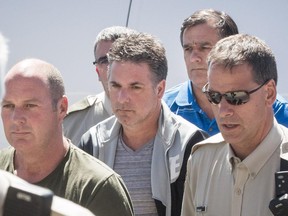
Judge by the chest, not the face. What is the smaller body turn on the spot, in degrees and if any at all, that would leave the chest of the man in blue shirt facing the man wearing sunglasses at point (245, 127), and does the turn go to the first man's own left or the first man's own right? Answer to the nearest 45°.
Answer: approximately 45° to the first man's own left

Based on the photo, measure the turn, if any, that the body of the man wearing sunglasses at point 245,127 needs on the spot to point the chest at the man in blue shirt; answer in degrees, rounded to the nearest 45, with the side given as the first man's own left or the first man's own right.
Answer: approximately 135° to the first man's own right

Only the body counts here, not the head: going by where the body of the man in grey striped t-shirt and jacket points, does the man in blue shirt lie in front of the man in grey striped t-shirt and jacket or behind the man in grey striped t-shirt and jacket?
behind

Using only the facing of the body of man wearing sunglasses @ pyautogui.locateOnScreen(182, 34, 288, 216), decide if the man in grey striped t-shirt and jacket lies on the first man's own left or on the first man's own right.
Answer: on the first man's own right

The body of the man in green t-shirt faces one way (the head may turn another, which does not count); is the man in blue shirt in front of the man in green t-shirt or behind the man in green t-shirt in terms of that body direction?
behind

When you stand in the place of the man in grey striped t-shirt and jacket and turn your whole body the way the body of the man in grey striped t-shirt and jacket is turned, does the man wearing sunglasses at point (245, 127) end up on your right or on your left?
on your left

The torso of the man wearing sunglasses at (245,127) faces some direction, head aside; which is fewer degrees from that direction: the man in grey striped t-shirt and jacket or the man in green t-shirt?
the man in green t-shirt

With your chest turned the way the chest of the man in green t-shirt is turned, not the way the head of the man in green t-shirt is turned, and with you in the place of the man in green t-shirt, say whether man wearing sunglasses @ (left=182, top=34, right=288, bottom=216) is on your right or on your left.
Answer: on your left
